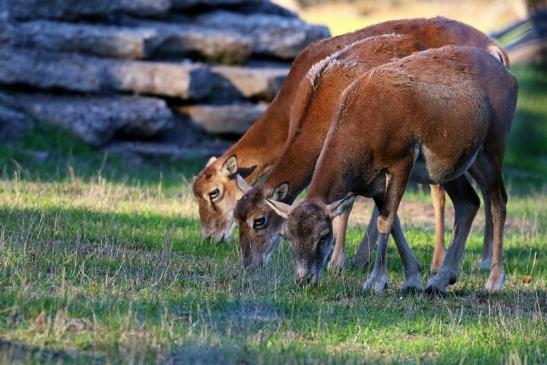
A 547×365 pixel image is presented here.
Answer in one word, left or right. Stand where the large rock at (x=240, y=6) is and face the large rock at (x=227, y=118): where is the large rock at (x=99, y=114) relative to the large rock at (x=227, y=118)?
right

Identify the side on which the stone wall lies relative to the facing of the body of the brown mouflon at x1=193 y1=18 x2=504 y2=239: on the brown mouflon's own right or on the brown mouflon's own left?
on the brown mouflon's own right

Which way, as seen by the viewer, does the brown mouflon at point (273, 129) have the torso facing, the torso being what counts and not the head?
to the viewer's left

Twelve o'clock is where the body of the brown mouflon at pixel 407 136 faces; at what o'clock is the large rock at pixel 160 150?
The large rock is roughly at 2 o'clock from the brown mouflon.

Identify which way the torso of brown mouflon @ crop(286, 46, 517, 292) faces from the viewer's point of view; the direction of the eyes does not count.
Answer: to the viewer's left

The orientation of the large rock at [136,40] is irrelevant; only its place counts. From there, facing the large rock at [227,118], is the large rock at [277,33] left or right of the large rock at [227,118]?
left

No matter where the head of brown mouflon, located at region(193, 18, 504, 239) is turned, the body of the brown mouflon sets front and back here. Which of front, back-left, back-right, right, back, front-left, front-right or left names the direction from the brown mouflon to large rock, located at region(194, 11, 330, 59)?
right

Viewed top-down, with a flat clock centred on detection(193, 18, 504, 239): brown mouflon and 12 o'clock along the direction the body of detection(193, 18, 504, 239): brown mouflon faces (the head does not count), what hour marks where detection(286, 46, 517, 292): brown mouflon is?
detection(286, 46, 517, 292): brown mouflon is roughly at 8 o'clock from detection(193, 18, 504, 239): brown mouflon.

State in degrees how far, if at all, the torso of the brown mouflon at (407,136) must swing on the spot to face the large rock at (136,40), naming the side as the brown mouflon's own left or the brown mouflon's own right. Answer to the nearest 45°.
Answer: approximately 45° to the brown mouflon's own right

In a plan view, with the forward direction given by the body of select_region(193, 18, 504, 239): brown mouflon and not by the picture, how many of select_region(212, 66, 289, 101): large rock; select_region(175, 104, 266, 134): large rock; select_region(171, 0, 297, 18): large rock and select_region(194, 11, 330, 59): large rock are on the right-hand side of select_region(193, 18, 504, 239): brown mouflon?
4

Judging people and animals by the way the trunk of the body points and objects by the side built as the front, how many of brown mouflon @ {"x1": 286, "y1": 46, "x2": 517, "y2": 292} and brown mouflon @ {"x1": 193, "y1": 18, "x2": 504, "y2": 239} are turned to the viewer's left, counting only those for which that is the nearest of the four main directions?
2
